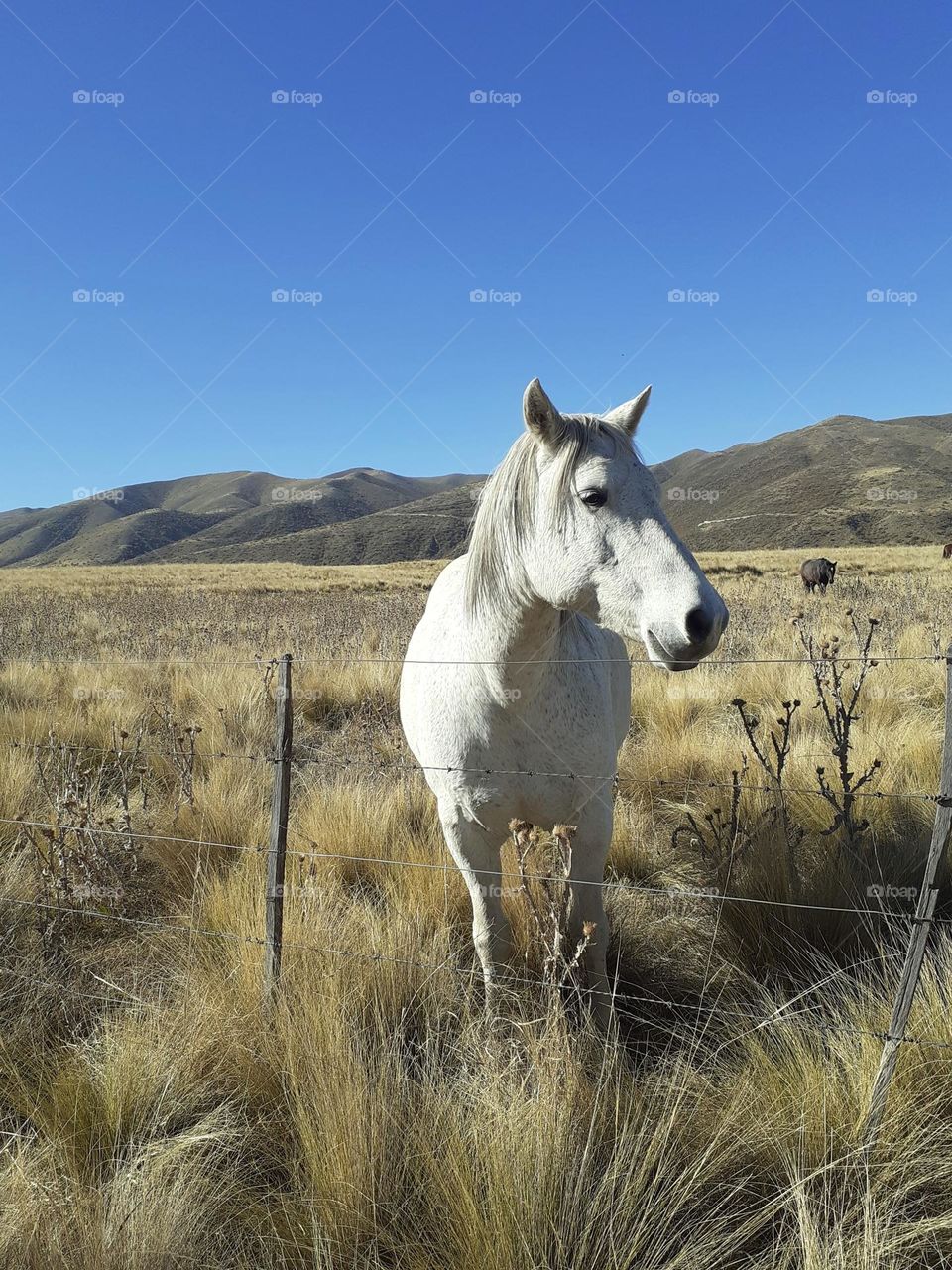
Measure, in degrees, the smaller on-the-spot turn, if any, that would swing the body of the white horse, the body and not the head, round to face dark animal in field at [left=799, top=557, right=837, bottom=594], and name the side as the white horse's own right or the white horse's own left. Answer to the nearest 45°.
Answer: approximately 180°

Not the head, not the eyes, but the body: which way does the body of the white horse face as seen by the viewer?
toward the camera

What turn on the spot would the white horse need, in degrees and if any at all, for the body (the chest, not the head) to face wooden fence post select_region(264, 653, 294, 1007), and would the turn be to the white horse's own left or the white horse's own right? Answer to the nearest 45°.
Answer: approximately 90° to the white horse's own right
